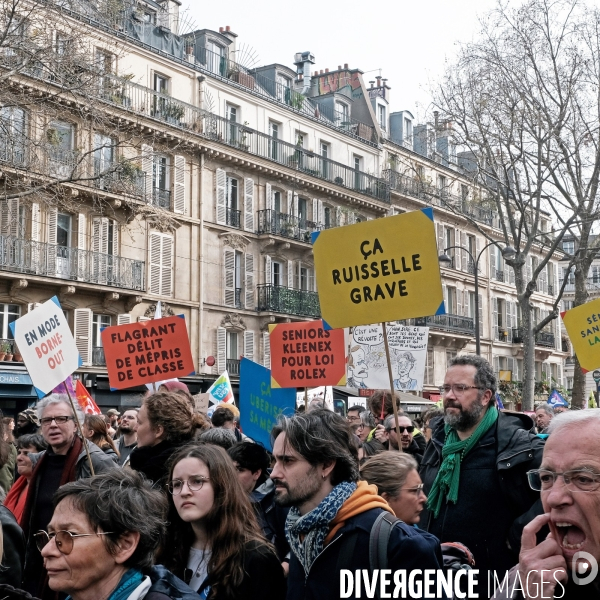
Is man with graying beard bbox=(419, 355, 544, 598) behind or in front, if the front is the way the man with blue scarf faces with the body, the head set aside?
behind

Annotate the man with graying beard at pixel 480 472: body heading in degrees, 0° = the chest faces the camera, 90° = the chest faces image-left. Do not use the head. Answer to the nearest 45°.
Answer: approximately 45°

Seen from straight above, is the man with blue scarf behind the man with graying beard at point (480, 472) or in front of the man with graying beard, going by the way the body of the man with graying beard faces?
in front

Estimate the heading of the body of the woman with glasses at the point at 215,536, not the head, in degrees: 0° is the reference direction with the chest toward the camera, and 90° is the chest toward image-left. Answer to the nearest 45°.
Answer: approximately 45°
